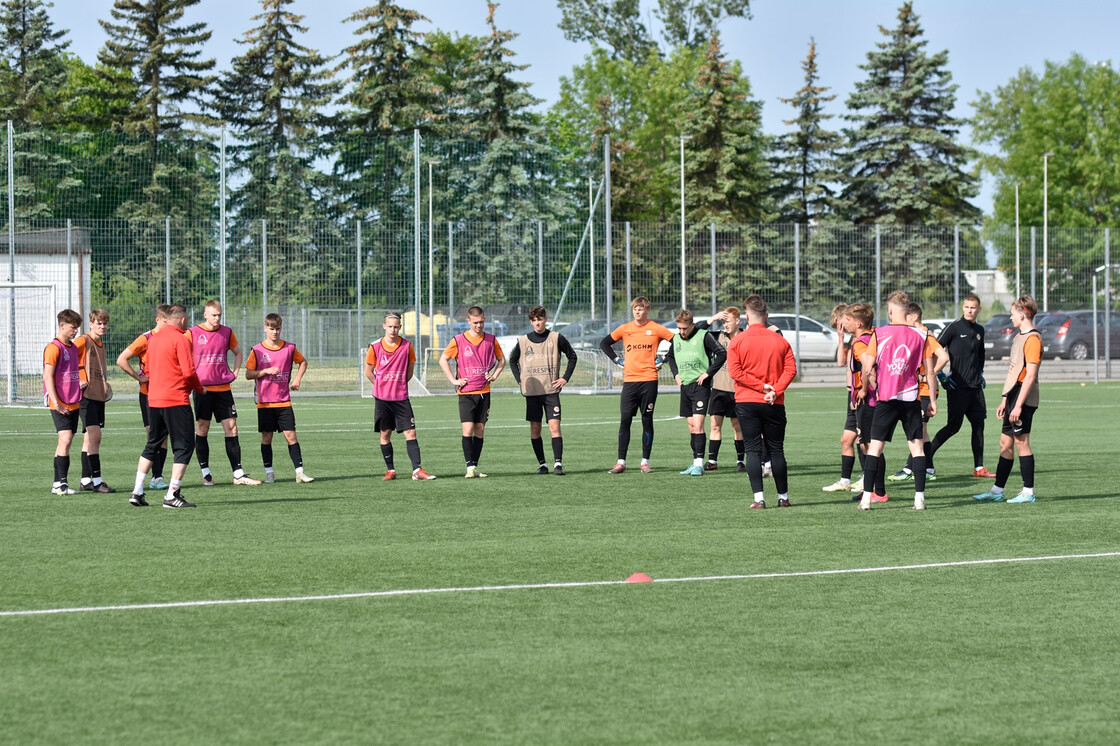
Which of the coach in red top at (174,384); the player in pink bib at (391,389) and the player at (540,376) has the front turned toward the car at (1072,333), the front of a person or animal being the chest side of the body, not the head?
the coach in red top

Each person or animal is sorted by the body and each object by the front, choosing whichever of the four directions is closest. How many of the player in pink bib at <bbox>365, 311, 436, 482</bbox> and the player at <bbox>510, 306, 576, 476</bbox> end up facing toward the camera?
2

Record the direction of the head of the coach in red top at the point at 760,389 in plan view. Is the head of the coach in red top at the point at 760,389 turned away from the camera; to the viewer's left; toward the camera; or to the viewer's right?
away from the camera

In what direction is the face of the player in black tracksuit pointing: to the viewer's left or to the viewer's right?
to the viewer's left

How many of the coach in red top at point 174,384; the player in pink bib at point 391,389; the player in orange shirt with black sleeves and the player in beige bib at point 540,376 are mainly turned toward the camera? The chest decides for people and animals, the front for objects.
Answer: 3

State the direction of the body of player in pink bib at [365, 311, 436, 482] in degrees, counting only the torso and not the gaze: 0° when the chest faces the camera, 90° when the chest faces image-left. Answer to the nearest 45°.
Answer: approximately 0°

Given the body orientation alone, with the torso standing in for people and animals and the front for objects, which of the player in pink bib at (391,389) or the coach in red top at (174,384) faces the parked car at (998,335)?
the coach in red top

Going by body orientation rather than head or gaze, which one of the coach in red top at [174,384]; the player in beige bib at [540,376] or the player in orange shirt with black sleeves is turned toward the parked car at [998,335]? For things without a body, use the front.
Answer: the coach in red top

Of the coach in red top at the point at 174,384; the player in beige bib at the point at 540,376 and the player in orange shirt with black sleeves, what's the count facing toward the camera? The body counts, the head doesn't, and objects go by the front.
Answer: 2

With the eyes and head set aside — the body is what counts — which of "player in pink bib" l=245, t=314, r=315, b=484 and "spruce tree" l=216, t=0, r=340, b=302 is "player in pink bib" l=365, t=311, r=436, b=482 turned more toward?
the player in pink bib

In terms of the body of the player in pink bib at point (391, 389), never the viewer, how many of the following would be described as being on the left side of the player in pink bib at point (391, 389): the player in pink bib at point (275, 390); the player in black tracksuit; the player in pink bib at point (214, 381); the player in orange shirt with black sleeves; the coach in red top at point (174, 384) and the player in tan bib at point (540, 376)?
3

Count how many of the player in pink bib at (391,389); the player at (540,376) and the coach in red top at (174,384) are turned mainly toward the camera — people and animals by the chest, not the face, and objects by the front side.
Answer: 2

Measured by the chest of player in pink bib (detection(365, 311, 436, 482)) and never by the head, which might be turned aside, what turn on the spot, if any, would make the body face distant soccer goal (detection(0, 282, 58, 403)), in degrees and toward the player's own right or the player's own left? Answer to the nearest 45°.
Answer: approximately 135° to the player's own right

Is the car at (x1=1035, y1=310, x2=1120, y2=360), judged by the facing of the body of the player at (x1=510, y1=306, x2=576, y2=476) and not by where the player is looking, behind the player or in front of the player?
behind
